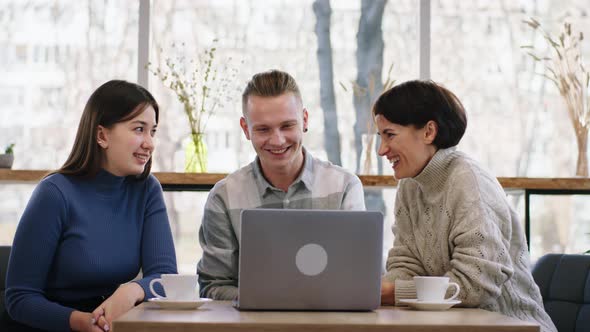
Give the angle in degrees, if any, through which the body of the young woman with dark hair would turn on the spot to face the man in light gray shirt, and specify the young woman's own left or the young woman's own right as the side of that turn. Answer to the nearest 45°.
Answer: approximately 45° to the young woman's own left

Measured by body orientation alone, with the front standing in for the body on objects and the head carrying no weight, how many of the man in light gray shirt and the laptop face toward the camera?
1

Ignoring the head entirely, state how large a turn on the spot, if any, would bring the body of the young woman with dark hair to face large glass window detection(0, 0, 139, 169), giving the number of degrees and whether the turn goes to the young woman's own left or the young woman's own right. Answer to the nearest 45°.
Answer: approximately 135° to the young woman's own left

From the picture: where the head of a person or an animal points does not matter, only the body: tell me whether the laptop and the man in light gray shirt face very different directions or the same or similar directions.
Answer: very different directions

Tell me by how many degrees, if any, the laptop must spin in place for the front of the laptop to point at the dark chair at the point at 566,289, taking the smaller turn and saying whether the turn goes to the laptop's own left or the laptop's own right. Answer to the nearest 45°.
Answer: approximately 45° to the laptop's own right

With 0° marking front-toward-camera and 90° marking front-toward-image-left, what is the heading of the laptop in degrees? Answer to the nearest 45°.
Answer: approximately 180°

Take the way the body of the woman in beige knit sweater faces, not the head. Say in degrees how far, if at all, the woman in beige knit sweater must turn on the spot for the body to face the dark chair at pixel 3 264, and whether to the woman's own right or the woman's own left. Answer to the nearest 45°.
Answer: approximately 45° to the woman's own right
